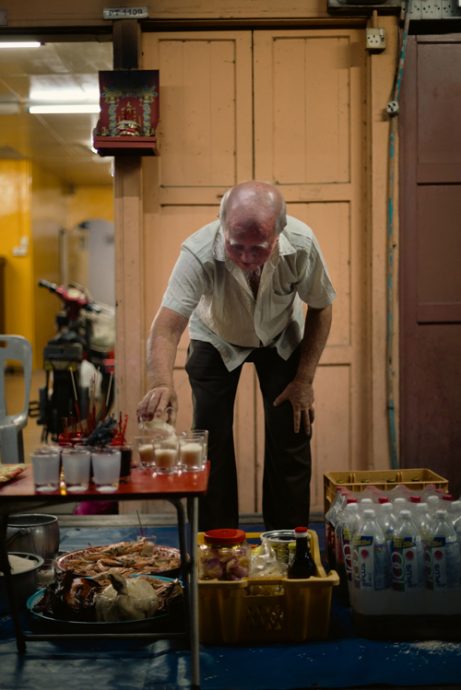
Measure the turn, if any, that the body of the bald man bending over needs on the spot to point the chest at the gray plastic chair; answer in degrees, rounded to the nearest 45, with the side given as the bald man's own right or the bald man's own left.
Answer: approximately 135° to the bald man's own right

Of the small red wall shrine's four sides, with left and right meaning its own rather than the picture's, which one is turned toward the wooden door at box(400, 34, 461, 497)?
left

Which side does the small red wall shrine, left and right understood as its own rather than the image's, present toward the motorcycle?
back

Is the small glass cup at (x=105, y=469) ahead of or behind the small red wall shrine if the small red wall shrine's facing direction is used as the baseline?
ahead

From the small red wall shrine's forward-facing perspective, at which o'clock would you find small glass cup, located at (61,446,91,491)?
The small glass cup is roughly at 12 o'clock from the small red wall shrine.

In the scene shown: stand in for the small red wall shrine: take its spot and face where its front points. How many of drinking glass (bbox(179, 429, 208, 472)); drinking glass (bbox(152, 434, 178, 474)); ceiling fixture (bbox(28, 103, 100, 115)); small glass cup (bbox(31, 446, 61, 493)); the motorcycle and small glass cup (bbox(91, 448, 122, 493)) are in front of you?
4

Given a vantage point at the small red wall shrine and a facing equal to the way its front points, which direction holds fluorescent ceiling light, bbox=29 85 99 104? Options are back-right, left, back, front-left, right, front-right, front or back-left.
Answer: back

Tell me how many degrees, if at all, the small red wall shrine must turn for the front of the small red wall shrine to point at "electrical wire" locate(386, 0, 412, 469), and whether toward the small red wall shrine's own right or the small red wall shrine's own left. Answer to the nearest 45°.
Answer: approximately 90° to the small red wall shrine's own left

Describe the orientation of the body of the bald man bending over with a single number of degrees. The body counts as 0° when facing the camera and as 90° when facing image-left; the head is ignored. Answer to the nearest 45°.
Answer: approximately 0°

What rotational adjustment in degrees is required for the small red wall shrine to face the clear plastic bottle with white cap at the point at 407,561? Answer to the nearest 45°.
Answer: approximately 45° to its left

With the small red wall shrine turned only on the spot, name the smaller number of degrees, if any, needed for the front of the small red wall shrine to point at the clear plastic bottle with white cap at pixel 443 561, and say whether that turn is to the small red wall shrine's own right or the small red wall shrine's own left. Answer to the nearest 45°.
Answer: approximately 45° to the small red wall shrine's own left

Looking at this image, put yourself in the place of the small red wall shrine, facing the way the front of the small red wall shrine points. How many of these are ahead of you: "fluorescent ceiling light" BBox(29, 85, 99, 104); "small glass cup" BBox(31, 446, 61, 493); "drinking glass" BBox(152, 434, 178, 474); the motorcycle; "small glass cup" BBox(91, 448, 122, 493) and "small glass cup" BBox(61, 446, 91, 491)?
4
